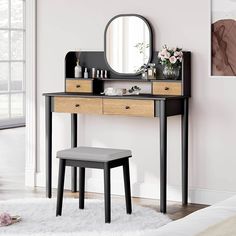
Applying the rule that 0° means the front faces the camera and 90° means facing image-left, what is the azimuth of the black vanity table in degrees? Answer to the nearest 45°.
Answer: approximately 45°

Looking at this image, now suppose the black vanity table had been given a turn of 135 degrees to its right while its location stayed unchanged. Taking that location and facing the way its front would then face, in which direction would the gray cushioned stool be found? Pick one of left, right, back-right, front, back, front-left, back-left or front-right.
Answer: back
